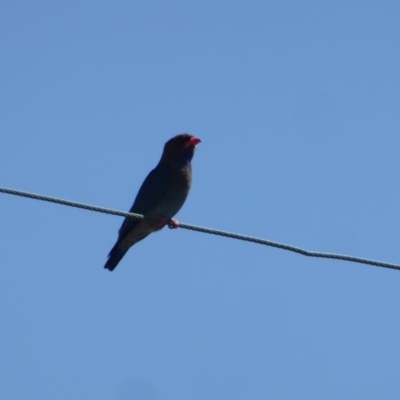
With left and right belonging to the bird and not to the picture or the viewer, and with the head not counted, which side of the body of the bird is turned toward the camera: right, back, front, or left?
right
